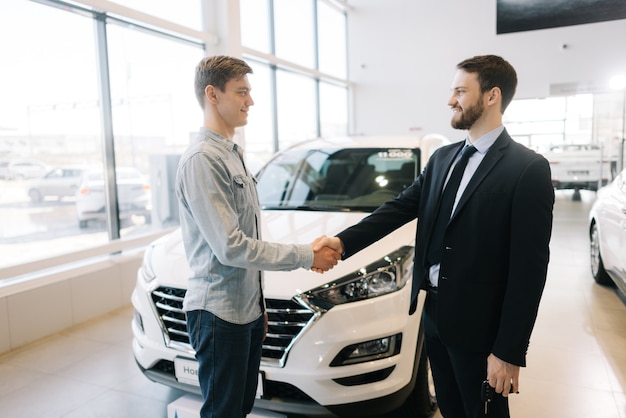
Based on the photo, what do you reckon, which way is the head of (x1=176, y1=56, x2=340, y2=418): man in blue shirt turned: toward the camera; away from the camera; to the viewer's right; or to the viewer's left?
to the viewer's right

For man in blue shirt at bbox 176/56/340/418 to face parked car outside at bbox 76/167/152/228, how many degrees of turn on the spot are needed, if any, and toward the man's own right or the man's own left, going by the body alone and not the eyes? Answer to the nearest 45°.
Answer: approximately 90° to the man's own left

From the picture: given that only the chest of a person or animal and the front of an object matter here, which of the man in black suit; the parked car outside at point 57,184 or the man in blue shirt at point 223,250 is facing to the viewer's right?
the man in blue shirt

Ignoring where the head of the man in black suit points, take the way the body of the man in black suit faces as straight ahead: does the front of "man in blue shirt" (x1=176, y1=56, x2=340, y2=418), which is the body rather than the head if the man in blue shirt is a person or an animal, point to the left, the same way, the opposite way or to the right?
the opposite way

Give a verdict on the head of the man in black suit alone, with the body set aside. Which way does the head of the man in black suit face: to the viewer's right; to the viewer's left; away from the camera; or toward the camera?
to the viewer's left

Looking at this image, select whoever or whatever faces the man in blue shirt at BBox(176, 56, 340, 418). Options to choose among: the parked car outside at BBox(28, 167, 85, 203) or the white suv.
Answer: the white suv

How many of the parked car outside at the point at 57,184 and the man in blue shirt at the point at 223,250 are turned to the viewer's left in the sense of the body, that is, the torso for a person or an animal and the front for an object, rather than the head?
1

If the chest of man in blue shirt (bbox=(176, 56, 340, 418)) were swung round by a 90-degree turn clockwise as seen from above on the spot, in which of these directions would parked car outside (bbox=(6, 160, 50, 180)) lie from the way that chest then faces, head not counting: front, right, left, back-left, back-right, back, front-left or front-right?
back-right

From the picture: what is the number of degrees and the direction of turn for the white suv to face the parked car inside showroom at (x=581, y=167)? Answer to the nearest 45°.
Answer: approximately 180°

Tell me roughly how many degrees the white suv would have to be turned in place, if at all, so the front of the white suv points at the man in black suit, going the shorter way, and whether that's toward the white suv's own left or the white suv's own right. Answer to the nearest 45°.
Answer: approximately 90° to the white suv's own left

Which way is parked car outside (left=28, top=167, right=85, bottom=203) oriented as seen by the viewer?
to the viewer's left

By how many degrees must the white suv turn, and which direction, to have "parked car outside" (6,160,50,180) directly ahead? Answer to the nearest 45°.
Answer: approximately 90° to its right
